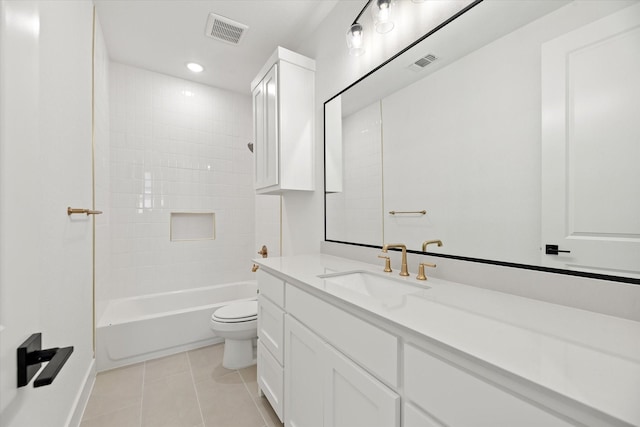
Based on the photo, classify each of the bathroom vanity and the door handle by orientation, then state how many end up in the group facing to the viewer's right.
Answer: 1

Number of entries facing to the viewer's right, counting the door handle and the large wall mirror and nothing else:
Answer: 1

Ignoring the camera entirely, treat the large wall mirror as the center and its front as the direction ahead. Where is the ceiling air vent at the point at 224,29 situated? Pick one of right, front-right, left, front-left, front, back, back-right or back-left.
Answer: front-right

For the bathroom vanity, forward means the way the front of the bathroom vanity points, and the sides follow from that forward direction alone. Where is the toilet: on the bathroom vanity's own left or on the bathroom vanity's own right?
on the bathroom vanity's own right

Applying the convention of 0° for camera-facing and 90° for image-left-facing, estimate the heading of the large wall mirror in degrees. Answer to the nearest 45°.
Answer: approximately 45°

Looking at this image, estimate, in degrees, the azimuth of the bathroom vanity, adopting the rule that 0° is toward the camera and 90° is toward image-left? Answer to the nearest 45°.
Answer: approximately 45°

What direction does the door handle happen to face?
to the viewer's right

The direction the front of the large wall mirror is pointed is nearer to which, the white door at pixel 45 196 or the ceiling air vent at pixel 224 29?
the white door
